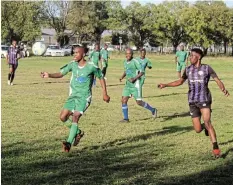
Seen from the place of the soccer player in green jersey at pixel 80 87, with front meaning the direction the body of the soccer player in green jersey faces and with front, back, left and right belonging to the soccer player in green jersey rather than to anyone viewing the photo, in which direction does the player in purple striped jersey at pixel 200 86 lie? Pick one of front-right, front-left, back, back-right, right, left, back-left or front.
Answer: back-left

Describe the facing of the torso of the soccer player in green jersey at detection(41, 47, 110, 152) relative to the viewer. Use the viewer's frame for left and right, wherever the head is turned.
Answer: facing the viewer and to the left of the viewer
